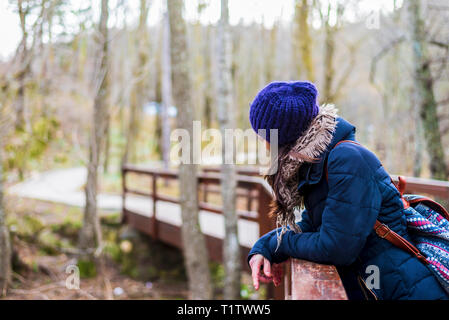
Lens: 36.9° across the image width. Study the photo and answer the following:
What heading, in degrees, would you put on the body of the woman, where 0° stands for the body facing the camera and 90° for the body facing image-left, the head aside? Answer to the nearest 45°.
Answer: approximately 90°

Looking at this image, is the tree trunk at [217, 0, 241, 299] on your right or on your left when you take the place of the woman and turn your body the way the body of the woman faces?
on your right

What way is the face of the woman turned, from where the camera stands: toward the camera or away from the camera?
away from the camera

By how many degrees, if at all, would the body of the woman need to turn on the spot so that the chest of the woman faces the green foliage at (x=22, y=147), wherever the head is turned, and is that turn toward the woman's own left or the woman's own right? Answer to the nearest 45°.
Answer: approximately 45° to the woman's own right
